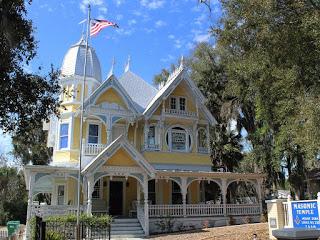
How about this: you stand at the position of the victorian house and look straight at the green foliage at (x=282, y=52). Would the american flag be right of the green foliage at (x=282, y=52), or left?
right

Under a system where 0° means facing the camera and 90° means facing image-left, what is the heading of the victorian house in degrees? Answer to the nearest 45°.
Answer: approximately 0°
